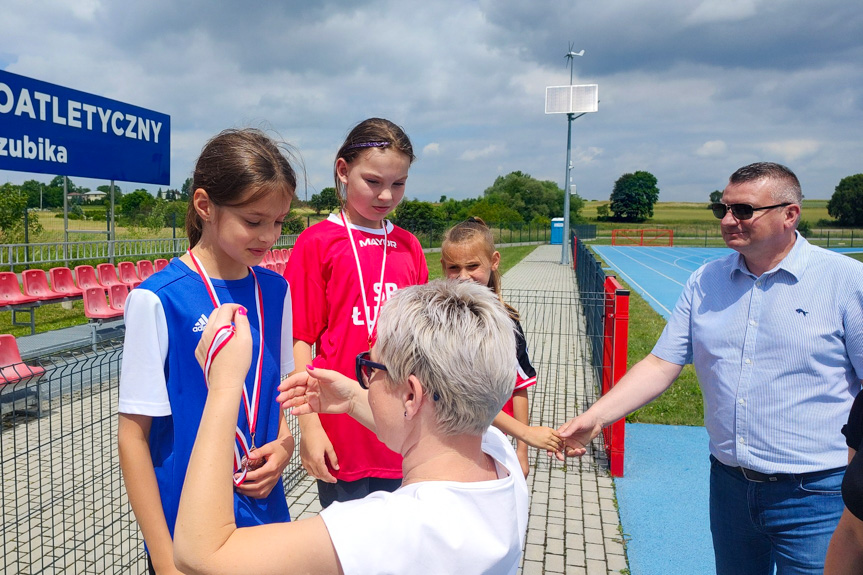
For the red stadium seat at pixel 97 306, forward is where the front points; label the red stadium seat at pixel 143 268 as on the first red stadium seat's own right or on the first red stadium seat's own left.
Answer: on the first red stadium seat's own left

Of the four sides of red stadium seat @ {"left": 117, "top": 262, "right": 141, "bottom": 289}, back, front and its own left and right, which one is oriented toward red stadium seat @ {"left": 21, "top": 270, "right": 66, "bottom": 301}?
right

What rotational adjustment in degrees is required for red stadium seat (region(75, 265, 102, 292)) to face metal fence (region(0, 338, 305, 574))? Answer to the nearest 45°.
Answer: approximately 45° to its right

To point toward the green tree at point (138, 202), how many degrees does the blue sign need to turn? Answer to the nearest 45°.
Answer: approximately 135° to its left

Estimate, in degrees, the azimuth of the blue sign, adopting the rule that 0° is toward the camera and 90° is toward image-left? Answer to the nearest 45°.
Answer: approximately 315°

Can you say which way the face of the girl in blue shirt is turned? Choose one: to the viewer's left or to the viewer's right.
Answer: to the viewer's right

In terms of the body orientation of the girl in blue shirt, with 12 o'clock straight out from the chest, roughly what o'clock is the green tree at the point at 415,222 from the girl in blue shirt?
The green tree is roughly at 8 o'clock from the girl in blue shirt.

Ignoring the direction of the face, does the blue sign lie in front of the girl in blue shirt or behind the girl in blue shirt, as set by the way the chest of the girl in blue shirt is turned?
behind

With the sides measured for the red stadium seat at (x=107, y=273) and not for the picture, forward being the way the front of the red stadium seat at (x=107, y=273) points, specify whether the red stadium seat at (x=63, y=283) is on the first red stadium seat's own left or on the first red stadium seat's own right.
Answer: on the first red stadium seat's own right
